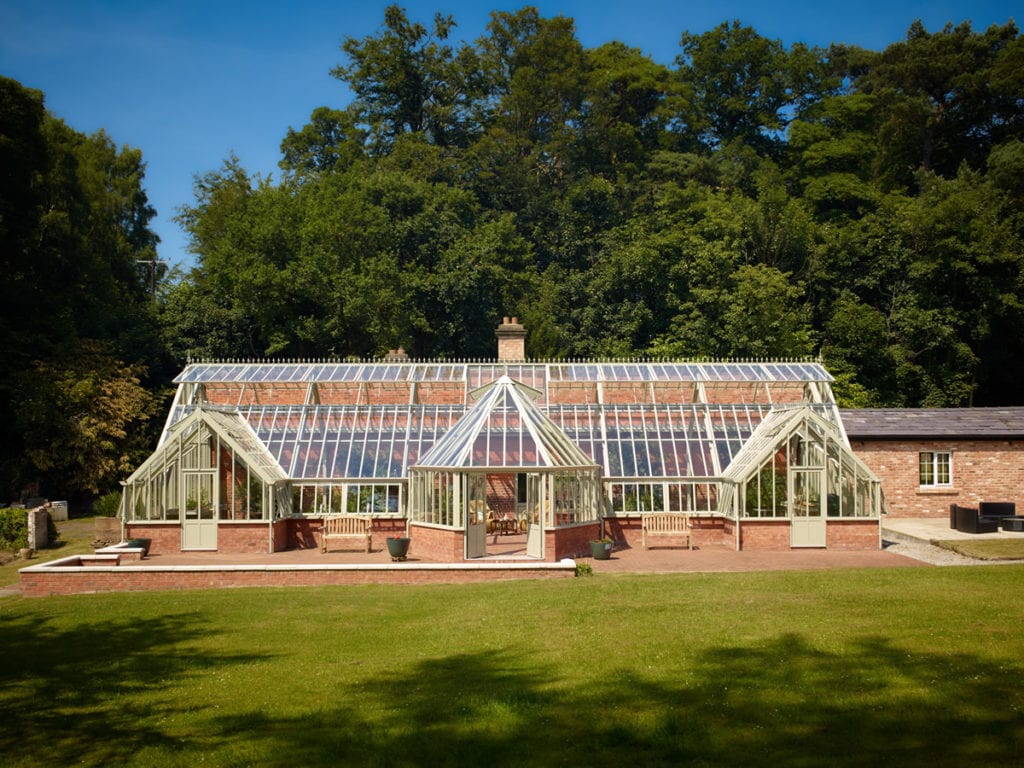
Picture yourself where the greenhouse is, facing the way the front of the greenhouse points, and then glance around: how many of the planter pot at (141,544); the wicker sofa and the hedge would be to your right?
2

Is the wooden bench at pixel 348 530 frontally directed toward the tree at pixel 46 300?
no

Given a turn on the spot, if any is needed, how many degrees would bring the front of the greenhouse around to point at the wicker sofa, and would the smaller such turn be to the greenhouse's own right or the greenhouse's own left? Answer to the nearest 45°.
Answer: approximately 90° to the greenhouse's own left

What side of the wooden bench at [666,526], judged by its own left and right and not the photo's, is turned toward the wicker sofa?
left

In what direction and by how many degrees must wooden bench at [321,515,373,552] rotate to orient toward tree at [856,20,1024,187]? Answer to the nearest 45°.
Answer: approximately 135° to its left

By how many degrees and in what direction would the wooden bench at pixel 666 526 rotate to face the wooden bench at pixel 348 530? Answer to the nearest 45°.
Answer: approximately 90° to its right

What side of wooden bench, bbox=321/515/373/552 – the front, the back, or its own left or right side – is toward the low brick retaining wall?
front

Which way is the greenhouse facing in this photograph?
toward the camera

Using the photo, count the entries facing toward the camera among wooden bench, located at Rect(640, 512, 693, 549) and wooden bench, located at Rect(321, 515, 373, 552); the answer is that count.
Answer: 2

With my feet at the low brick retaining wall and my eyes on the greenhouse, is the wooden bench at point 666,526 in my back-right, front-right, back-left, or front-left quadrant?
front-right

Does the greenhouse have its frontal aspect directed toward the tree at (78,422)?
no

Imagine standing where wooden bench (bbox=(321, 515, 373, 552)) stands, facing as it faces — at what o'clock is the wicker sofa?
The wicker sofa is roughly at 9 o'clock from the wooden bench.

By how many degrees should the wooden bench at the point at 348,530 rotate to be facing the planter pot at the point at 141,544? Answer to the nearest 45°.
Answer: approximately 90° to its right

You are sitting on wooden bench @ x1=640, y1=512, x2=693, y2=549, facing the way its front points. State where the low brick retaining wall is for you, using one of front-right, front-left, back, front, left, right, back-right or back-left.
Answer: front-right

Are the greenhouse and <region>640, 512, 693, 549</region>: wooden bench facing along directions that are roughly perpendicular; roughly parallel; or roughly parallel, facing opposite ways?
roughly parallel

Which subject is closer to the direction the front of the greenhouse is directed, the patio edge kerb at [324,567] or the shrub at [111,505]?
the patio edge kerb

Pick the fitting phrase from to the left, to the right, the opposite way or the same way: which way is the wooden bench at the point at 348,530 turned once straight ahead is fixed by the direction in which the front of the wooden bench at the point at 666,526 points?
the same way

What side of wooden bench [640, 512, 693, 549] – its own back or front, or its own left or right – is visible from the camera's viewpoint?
front

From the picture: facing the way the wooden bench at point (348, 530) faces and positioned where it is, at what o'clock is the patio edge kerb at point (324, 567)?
The patio edge kerb is roughly at 12 o'clock from the wooden bench.

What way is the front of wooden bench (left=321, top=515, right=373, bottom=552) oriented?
toward the camera
